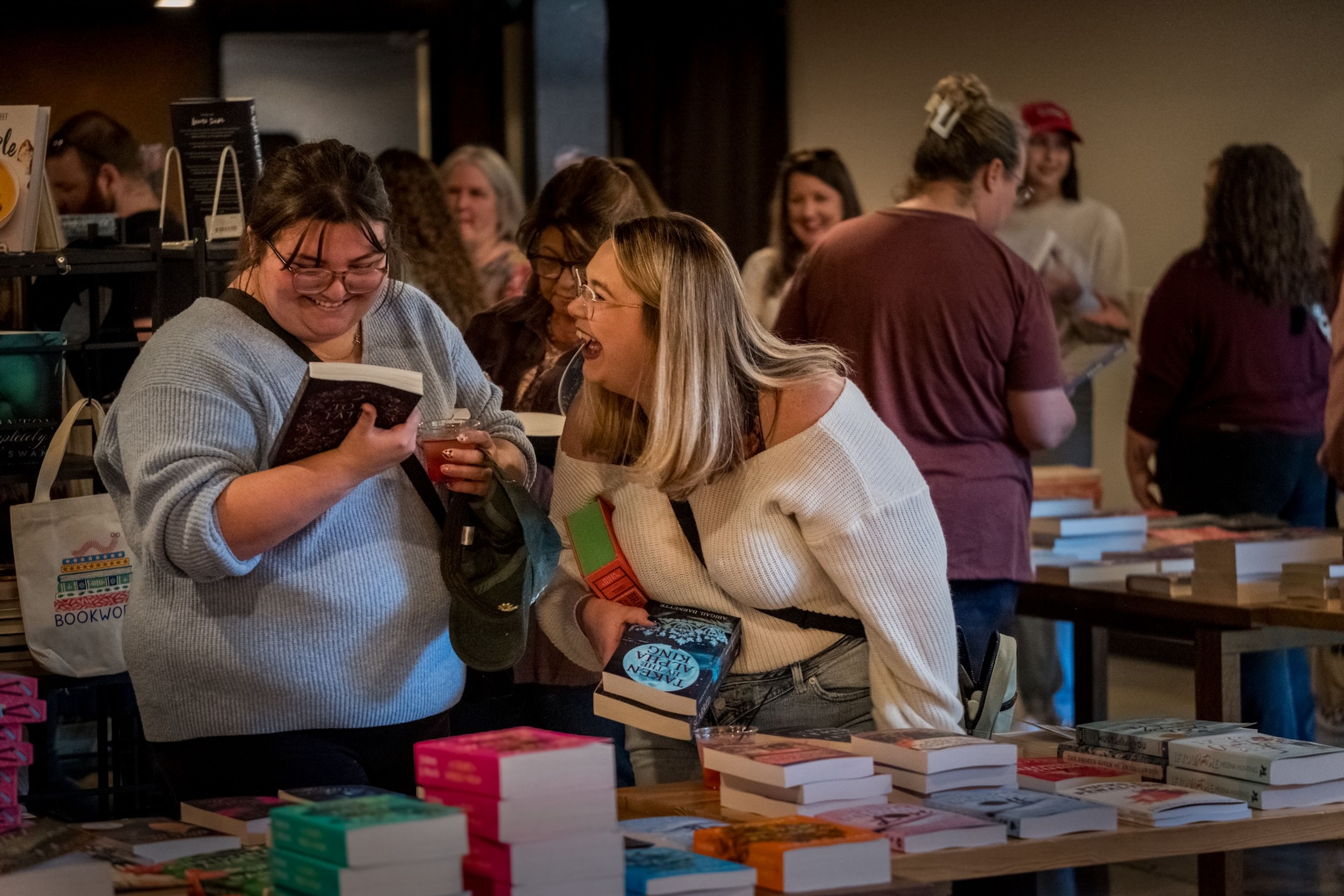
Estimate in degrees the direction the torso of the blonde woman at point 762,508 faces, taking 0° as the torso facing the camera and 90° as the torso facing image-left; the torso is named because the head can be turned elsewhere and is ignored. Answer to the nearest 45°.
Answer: approximately 45°

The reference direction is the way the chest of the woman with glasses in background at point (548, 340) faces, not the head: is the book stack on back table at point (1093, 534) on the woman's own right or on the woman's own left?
on the woman's own left

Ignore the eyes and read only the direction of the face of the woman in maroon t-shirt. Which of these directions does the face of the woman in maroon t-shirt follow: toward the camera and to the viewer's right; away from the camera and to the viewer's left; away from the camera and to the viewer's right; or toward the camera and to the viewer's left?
away from the camera and to the viewer's right

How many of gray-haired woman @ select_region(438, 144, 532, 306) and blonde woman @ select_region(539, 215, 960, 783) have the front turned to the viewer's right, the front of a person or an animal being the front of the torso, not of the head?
0

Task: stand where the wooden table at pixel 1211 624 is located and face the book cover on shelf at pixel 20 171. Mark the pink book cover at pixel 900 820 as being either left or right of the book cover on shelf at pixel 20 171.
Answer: left

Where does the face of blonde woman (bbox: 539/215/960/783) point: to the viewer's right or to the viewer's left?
to the viewer's left

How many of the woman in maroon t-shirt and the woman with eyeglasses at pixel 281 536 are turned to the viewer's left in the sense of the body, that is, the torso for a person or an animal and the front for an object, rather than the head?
0

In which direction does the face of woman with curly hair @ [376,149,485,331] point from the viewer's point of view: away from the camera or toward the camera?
away from the camera

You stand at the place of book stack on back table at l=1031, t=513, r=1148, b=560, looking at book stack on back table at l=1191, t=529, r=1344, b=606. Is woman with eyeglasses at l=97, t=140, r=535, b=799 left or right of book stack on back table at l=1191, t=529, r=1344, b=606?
right

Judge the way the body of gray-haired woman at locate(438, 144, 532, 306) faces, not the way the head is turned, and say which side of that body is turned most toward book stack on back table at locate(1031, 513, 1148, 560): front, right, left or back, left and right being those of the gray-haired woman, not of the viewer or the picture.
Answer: left

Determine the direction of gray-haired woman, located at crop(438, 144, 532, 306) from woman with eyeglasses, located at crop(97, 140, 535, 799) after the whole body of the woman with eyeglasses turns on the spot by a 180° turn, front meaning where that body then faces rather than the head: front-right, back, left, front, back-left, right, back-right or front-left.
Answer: front-right
